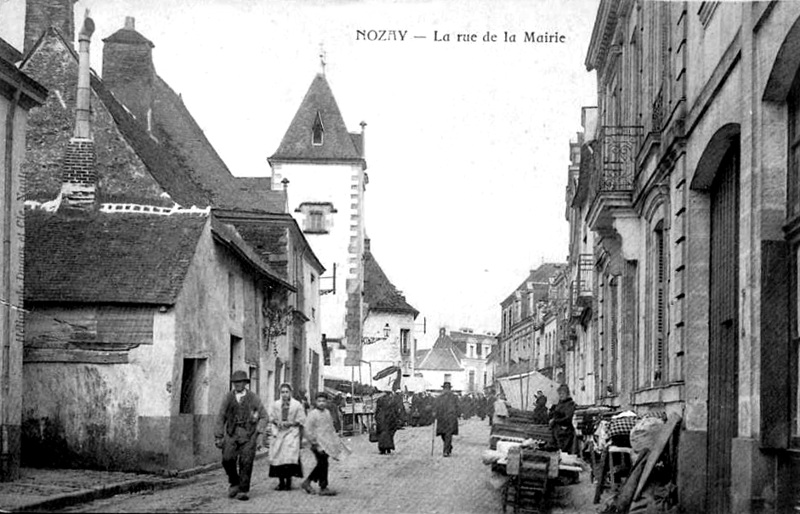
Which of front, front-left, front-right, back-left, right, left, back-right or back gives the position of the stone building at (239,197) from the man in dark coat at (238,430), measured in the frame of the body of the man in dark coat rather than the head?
back

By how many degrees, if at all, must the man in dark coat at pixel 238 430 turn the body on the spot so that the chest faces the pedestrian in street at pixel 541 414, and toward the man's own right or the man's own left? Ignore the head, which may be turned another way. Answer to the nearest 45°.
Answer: approximately 135° to the man's own left

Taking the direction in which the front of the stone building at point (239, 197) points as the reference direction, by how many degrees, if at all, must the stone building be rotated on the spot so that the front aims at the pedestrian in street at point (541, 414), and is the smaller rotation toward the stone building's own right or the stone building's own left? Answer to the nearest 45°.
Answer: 0° — it already faces them

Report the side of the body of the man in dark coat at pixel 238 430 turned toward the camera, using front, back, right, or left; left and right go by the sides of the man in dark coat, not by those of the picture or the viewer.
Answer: front

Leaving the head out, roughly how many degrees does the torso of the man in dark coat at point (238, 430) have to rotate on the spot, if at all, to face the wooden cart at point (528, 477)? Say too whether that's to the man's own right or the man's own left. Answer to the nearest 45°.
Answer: approximately 45° to the man's own left

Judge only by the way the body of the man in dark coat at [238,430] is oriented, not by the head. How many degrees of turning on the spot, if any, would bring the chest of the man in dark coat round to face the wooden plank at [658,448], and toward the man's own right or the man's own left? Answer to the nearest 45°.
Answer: approximately 45° to the man's own left

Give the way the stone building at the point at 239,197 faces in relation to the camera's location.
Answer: facing the viewer and to the right of the viewer

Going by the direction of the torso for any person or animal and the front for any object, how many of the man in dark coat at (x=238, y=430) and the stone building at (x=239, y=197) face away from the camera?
0
